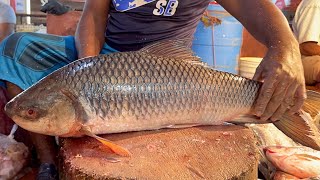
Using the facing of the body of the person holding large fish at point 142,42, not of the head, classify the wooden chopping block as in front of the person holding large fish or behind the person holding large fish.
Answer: in front

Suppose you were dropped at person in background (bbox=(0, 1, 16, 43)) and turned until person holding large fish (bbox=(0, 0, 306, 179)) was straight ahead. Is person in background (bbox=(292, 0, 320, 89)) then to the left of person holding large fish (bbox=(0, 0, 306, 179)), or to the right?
left

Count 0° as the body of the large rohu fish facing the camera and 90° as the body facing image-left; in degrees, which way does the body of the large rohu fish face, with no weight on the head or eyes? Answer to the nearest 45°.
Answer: approximately 90°

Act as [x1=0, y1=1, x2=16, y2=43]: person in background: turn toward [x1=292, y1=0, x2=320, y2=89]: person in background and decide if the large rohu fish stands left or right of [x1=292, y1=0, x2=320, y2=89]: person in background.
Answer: right

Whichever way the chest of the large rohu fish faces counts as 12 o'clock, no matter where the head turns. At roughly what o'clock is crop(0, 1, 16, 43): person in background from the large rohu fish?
The person in background is roughly at 2 o'clock from the large rohu fish.

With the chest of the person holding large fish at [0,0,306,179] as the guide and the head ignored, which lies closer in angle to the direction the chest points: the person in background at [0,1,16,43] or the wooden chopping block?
the wooden chopping block

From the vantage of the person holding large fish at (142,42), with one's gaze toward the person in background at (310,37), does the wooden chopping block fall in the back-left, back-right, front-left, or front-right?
back-right

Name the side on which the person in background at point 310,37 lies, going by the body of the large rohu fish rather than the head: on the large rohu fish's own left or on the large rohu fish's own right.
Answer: on the large rohu fish's own right

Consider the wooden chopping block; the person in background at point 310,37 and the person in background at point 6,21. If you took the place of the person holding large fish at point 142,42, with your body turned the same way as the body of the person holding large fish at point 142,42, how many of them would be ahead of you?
1

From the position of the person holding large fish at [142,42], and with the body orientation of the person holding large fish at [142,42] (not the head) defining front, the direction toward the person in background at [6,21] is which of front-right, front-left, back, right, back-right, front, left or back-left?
back-right

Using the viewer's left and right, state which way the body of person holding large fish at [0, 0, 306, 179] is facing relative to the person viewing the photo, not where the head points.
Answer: facing the viewer
